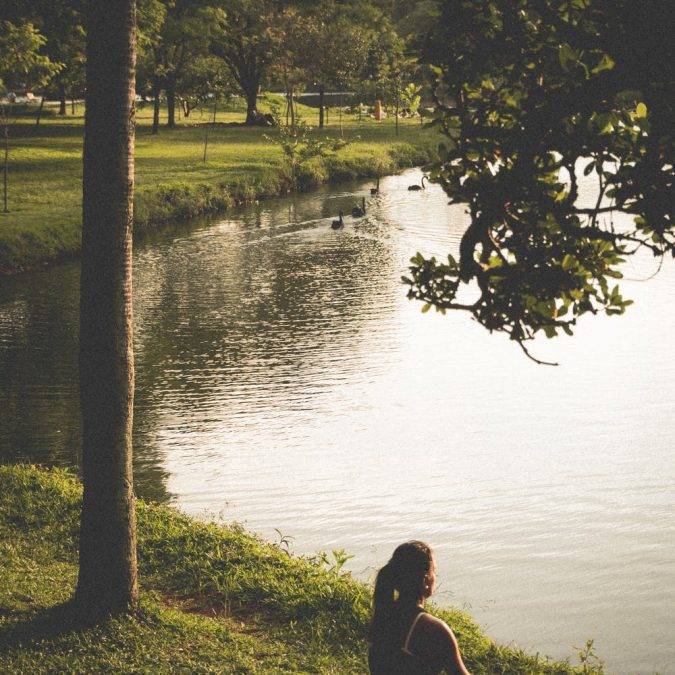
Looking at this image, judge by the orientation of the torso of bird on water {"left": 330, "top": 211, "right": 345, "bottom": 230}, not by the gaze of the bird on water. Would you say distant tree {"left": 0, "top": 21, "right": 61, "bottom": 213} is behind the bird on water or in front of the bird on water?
behind

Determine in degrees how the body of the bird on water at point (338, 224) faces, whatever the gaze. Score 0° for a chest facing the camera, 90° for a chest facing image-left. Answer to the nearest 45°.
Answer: approximately 270°

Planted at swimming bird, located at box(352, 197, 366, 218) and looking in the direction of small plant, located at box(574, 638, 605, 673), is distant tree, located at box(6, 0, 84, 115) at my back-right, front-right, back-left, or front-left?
back-right

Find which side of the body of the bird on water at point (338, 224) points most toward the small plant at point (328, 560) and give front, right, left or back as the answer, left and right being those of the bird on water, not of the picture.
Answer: right

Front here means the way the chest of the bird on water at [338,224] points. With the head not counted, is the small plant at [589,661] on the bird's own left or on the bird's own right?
on the bird's own right

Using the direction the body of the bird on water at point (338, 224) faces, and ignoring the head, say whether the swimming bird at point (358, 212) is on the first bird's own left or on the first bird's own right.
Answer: on the first bird's own left

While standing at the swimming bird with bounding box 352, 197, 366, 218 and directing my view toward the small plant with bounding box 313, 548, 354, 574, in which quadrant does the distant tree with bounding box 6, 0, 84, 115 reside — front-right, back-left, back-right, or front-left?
back-right
